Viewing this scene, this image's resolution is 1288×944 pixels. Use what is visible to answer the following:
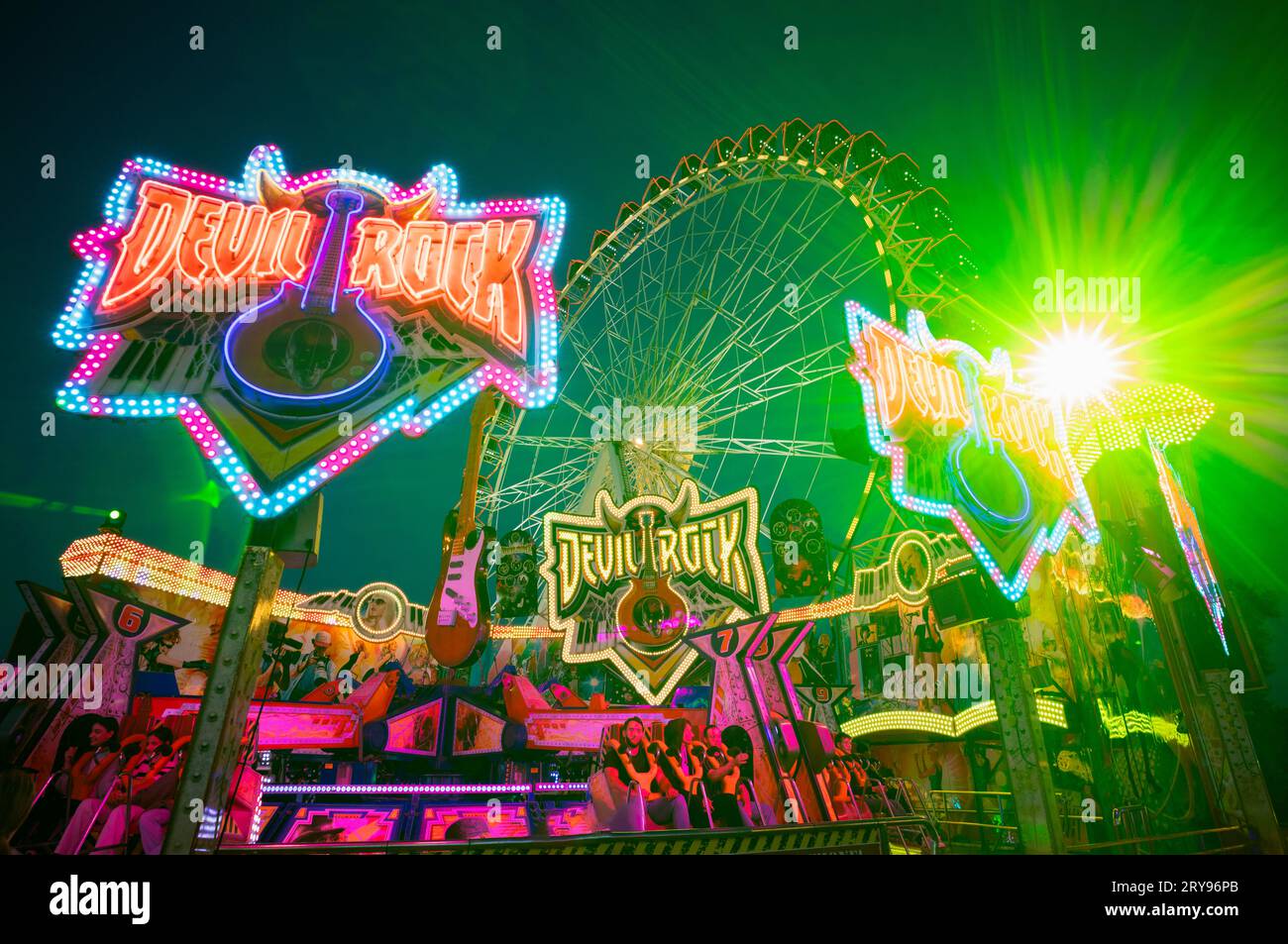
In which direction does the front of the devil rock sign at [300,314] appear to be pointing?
toward the camera

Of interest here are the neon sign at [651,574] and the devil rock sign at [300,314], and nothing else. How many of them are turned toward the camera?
2

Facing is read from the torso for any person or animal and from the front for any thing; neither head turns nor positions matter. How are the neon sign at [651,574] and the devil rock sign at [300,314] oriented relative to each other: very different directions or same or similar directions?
same or similar directions

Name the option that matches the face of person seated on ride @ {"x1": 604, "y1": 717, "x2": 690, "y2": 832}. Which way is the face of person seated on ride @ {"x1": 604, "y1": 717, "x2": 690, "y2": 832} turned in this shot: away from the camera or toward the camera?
toward the camera

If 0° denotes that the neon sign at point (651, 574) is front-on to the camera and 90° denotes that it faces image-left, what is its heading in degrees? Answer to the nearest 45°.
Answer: approximately 0°
